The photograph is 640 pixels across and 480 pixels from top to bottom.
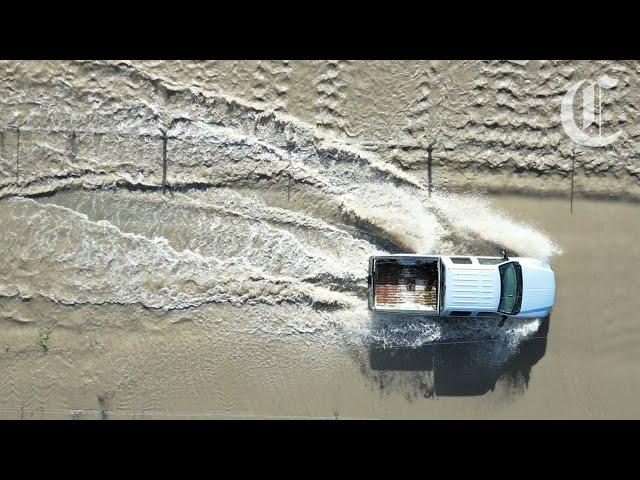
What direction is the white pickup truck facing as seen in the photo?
to the viewer's right
